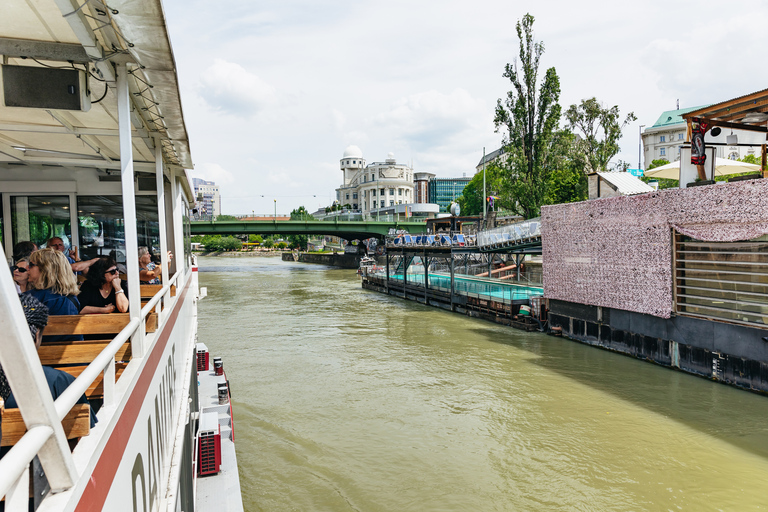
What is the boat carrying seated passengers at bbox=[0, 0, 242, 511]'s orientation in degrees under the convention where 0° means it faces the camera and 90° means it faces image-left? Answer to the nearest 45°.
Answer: approximately 180°

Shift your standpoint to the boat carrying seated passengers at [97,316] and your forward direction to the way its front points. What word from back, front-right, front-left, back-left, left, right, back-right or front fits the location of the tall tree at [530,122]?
front-right

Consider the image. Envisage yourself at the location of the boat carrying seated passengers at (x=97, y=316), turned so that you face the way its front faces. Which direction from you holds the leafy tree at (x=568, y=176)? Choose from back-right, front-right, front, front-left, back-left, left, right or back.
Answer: front-right

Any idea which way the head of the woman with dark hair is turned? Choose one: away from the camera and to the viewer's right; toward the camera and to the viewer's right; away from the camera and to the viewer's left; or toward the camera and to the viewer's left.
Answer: toward the camera and to the viewer's right
